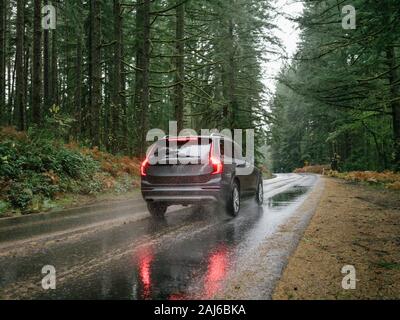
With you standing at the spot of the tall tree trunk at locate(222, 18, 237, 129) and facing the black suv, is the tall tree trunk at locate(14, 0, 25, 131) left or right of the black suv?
right

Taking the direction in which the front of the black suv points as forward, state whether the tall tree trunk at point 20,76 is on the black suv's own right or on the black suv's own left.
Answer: on the black suv's own left

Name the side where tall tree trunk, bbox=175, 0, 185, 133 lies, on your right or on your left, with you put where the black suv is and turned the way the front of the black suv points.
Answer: on your left

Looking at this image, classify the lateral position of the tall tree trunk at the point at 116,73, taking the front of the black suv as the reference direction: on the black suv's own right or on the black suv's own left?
on the black suv's own left

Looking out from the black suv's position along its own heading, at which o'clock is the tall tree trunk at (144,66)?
The tall tree trunk is roughly at 10 o'clock from the black suv.

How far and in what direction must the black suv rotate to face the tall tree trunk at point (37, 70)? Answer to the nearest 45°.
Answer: approximately 90° to its left

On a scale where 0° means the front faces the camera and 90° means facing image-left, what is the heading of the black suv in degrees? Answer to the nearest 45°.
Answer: approximately 225°

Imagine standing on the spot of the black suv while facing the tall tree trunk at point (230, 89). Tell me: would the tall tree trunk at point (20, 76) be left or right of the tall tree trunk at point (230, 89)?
left

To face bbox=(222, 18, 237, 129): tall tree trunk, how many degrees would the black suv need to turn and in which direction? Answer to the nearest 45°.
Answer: approximately 45° to its left
